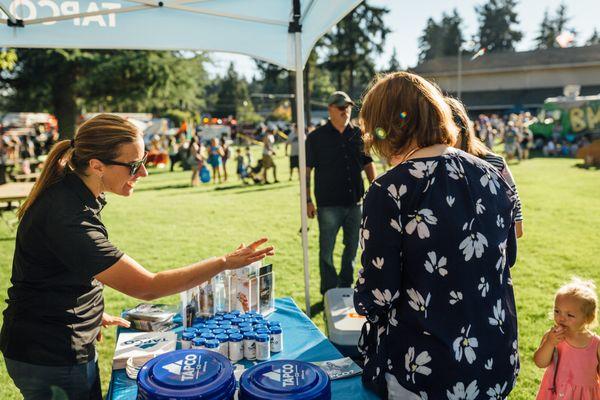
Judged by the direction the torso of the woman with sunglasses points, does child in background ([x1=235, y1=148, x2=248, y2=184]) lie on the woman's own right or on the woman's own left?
on the woman's own left

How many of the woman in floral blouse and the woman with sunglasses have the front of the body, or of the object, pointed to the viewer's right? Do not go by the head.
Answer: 1

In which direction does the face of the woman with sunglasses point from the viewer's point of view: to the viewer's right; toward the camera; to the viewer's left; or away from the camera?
to the viewer's right

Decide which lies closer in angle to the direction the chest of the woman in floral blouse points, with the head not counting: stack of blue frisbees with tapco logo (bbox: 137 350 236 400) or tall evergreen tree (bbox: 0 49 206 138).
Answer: the tall evergreen tree

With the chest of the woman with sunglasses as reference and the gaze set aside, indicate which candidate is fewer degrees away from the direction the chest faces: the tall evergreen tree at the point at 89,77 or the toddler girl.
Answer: the toddler girl

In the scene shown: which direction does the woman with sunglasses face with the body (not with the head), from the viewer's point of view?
to the viewer's right

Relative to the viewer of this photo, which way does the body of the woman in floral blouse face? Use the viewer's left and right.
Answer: facing away from the viewer and to the left of the viewer

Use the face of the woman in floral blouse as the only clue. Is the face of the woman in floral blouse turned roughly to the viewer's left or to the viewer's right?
to the viewer's left
